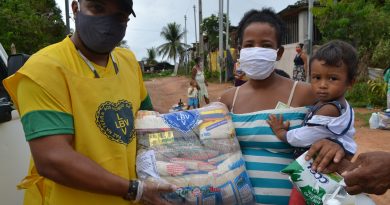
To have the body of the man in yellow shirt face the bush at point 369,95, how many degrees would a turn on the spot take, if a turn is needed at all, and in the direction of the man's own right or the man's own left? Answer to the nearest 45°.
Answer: approximately 90° to the man's own left

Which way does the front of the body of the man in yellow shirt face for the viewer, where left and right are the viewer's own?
facing the viewer and to the right of the viewer

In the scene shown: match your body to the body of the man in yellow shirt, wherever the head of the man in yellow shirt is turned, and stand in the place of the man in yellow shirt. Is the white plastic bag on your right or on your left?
on your left

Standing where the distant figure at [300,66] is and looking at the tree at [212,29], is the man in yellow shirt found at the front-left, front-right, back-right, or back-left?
back-left

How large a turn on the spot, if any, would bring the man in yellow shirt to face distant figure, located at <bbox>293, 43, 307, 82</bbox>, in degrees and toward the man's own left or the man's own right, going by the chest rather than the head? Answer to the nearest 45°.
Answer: approximately 90° to the man's own left

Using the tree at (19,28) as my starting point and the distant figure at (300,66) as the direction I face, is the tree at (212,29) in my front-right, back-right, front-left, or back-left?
front-left

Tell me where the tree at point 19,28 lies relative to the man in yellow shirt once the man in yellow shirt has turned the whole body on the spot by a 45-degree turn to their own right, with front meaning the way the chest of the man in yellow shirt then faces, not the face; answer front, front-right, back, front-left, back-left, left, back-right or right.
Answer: back

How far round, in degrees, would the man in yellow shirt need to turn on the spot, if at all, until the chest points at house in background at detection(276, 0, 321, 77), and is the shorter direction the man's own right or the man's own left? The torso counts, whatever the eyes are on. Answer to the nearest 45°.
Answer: approximately 90° to the man's own left
